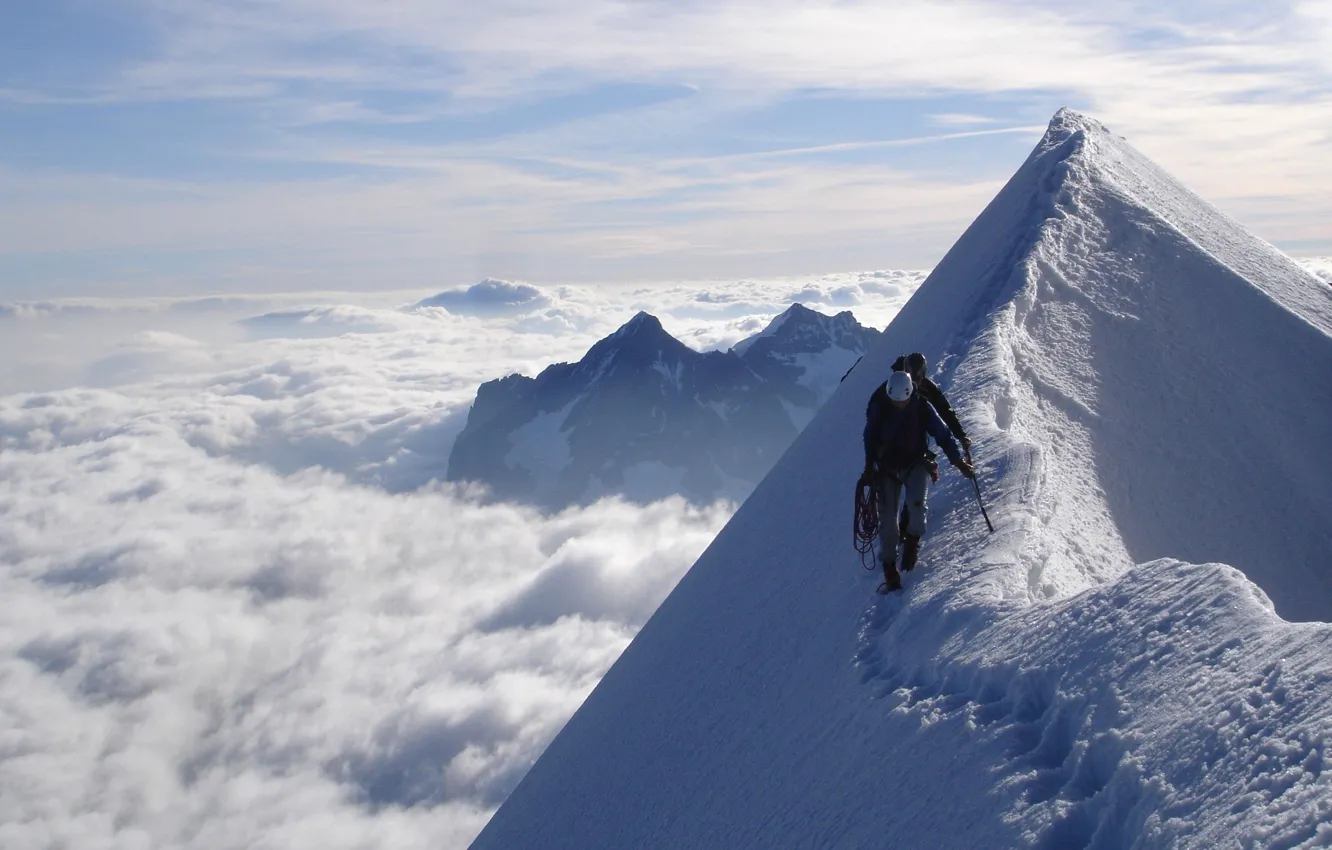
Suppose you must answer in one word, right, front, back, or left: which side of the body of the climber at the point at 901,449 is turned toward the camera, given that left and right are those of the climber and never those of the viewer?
front
